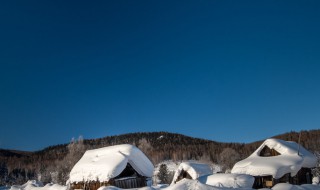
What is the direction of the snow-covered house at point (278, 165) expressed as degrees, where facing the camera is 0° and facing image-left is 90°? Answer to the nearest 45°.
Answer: approximately 45°

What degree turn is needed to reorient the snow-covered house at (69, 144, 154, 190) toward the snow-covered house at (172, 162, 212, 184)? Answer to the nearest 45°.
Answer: approximately 45° to its left

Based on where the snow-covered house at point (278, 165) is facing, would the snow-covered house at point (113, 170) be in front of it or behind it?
in front

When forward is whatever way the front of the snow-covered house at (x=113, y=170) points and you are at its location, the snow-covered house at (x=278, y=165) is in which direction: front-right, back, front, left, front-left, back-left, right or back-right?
front-left
